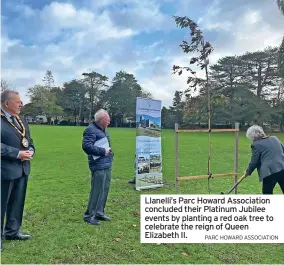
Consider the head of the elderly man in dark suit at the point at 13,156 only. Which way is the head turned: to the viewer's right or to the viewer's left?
to the viewer's right

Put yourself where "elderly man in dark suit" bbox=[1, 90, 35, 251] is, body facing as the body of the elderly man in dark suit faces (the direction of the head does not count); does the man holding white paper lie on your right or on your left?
on your left

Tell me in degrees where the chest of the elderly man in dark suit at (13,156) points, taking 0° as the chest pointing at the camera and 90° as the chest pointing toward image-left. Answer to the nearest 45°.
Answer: approximately 315°
